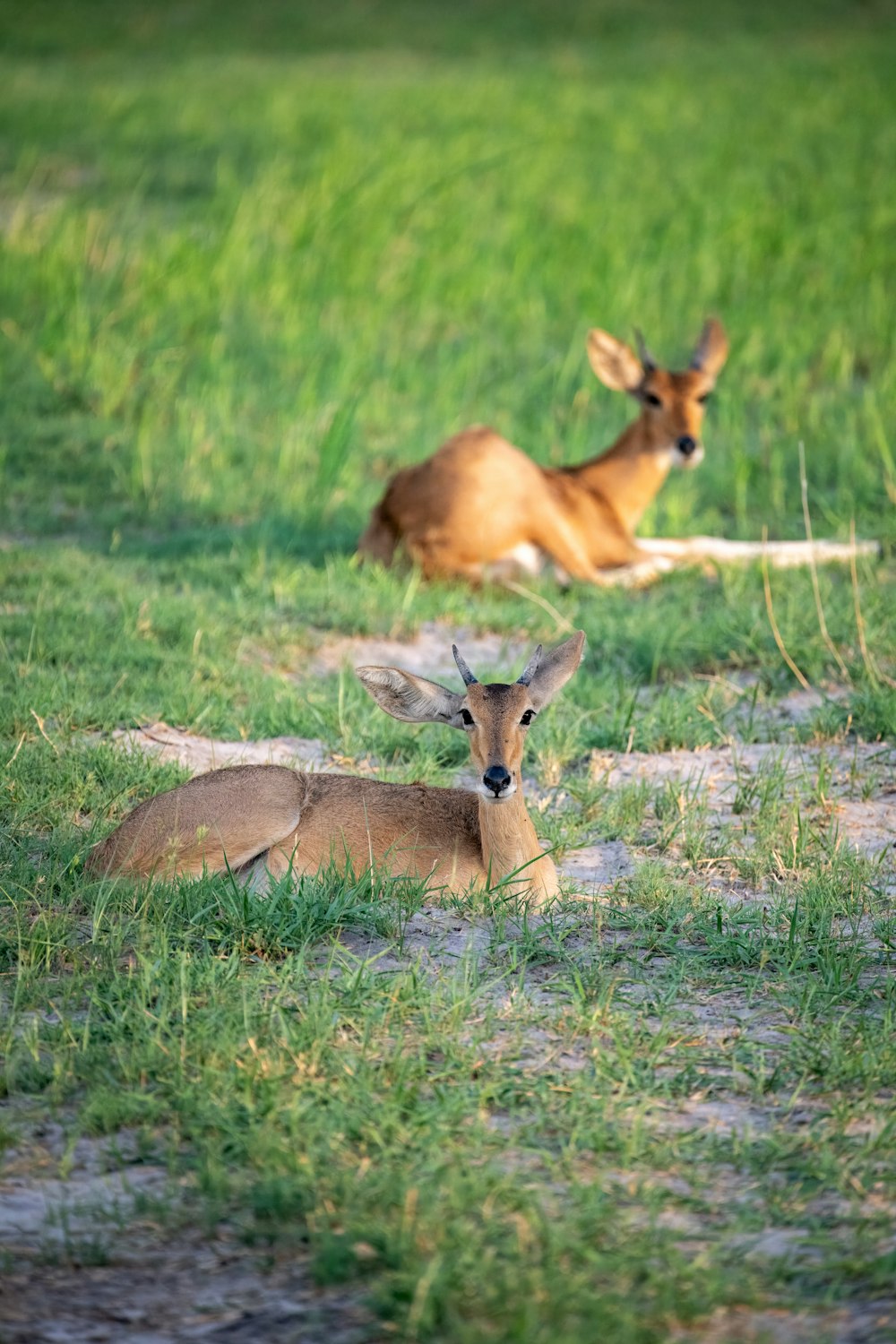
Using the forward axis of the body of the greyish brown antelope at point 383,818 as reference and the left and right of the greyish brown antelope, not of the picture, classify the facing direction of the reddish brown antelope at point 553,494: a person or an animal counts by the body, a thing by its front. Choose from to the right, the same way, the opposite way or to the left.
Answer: the same way

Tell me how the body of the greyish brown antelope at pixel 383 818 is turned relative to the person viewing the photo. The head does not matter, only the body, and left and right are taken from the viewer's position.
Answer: facing to the right of the viewer

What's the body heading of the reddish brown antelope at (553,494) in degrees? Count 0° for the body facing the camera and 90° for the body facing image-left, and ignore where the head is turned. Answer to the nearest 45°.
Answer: approximately 270°

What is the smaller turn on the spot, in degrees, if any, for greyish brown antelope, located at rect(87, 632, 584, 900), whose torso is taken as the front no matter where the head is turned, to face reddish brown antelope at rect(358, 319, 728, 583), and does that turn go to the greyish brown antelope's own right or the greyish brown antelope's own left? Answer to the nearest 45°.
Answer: approximately 90° to the greyish brown antelope's own left

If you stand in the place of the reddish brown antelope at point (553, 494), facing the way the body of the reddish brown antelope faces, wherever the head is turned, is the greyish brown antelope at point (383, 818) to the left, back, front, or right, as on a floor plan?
right

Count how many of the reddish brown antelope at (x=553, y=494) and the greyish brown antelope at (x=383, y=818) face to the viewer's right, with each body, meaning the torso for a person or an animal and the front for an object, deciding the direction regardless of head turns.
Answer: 2
